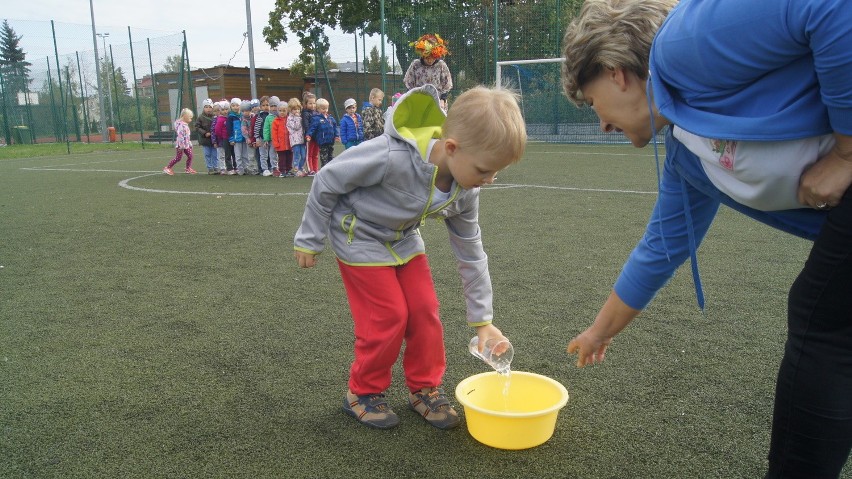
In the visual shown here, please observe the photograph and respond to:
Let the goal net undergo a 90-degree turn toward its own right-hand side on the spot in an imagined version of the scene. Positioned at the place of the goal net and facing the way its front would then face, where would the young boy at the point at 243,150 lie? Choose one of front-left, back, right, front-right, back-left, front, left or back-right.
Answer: front-left

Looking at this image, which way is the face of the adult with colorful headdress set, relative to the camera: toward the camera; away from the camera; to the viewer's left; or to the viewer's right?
toward the camera

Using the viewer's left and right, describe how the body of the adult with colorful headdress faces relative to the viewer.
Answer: facing the viewer

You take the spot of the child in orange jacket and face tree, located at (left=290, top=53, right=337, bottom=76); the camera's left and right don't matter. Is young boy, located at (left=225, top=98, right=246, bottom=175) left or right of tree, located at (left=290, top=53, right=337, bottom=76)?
left

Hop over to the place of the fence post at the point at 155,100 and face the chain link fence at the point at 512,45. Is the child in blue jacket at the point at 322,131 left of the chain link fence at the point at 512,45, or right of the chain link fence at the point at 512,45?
right

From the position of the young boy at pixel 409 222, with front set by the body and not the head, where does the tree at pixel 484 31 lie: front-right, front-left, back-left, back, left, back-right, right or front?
back-left

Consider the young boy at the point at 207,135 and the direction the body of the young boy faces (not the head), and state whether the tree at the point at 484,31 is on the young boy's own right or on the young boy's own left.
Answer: on the young boy's own left
